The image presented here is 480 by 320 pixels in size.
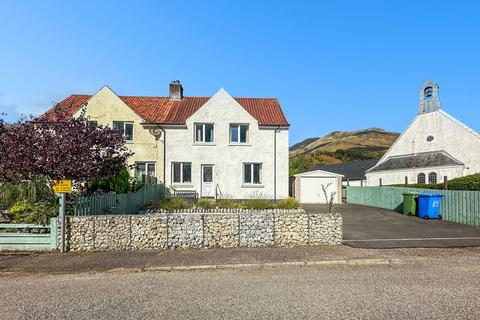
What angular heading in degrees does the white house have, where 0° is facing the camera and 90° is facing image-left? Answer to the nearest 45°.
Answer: approximately 0°

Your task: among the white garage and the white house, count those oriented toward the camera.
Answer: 2

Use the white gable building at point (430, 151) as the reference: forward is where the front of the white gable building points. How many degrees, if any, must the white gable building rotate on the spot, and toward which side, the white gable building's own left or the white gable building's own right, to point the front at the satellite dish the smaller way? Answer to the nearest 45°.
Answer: approximately 45° to the white gable building's own right

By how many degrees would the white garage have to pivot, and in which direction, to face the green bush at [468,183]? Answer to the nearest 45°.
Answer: approximately 45° to its left

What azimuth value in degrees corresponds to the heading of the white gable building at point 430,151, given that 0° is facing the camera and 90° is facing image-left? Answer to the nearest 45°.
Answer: approximately 0°

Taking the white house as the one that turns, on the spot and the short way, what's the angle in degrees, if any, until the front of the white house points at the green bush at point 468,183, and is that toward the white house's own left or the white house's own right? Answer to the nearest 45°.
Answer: approximately 45° to the white house's own left
